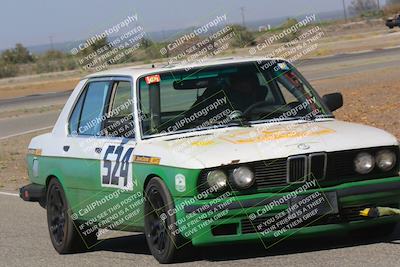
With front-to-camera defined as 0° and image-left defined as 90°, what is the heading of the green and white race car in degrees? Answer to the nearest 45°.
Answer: approximately 315°
